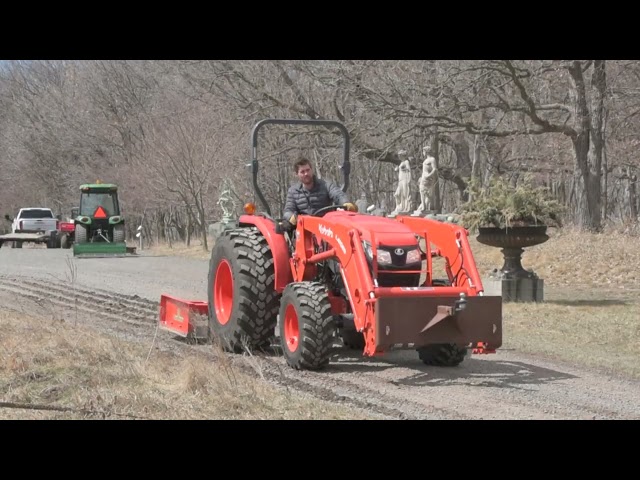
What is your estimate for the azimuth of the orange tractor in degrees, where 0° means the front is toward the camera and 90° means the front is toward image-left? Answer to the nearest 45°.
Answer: approximately 315°

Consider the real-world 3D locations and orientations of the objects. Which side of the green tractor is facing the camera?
back

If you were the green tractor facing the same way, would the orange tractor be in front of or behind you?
behind

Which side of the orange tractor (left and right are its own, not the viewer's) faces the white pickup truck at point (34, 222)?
back

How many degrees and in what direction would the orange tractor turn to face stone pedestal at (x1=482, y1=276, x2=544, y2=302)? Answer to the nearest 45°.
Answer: approximately 90° to its left

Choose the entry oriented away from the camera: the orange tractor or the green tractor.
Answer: the green tractor
